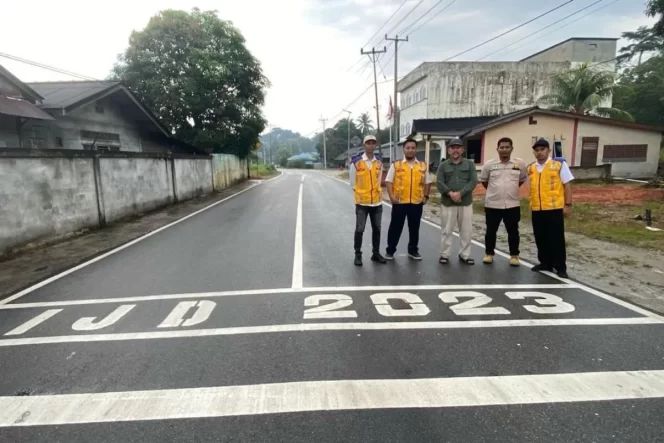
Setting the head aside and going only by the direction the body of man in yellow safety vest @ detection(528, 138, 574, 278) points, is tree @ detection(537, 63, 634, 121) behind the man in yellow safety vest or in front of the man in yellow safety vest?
behind

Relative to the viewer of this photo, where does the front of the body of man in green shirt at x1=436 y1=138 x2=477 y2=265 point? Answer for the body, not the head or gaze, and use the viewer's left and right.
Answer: facing the viewer

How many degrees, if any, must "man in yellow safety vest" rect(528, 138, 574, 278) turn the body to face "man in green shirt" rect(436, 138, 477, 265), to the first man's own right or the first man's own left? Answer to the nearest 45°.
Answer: approximately 45° to the first man's own right

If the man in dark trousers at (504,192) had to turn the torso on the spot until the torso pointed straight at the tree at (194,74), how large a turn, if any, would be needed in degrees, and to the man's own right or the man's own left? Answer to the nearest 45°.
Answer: approximately 135° to the man's own right

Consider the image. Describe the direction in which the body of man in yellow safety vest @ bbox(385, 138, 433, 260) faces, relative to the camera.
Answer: toward the camera

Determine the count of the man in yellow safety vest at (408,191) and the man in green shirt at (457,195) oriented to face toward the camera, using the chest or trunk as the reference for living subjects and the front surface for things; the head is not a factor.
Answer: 2

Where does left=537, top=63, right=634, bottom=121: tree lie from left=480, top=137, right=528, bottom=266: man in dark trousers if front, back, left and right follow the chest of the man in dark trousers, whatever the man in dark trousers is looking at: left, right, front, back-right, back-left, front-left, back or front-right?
back

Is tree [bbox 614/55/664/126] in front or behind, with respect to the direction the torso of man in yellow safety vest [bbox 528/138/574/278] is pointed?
behind

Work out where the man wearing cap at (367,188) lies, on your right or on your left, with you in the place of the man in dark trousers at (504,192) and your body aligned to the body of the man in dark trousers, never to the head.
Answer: on your right

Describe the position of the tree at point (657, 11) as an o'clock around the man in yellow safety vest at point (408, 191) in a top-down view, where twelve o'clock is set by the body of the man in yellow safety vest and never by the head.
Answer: The tree is roughly at 7 o'clock from the man in yellow safety vest.

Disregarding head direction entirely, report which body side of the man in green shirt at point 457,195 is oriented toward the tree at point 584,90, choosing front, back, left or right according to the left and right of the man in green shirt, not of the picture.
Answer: back

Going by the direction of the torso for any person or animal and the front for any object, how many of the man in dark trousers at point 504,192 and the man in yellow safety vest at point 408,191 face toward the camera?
2
